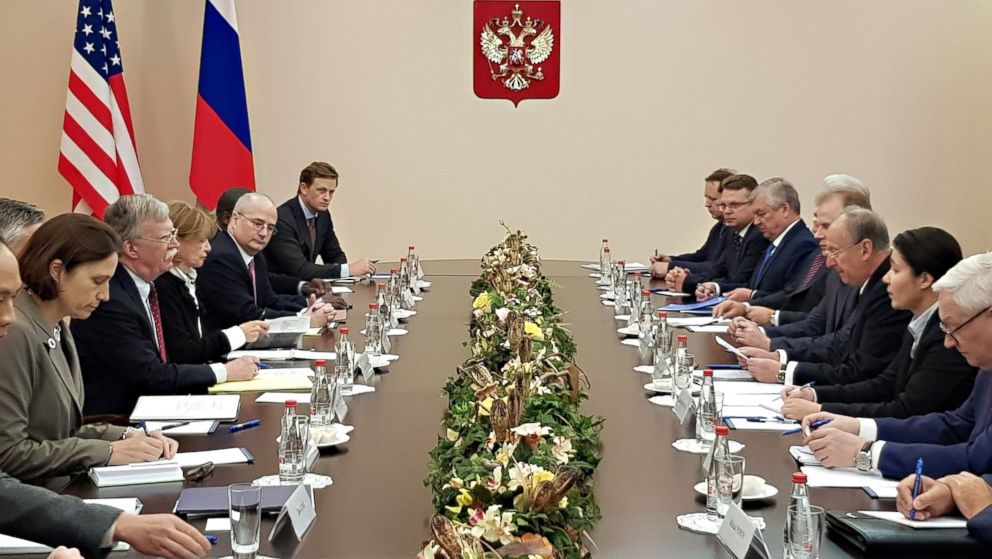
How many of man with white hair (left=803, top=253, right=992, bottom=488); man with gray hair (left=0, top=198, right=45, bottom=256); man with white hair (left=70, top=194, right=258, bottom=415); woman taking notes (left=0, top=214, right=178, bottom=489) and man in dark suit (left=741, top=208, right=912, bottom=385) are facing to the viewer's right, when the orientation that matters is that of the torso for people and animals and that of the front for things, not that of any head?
3

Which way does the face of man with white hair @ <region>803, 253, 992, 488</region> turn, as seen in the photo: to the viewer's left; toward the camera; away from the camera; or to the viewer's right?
to the viewer's left

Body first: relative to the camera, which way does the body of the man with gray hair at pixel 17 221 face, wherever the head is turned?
to the viewer's right

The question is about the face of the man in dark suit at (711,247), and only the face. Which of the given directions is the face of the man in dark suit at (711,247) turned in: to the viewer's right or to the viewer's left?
to the viewer's left

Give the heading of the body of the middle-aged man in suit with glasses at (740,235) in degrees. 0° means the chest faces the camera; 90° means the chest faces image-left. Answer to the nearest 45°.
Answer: approximately 45°

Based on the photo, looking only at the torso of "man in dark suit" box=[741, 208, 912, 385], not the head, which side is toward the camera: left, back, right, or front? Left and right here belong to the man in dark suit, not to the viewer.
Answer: left

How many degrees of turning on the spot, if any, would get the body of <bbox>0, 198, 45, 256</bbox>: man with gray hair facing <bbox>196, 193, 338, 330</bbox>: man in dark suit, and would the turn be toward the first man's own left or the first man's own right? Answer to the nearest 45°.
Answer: approximately 45° to the first man's own left

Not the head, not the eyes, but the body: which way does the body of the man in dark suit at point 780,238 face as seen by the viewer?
to the viewer's left

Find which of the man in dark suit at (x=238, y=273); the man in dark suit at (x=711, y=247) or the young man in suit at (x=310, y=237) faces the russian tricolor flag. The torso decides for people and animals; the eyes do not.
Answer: the man in dark suit at (x=711, y=247)

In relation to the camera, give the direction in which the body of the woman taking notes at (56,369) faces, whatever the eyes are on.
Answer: to the viewer's right

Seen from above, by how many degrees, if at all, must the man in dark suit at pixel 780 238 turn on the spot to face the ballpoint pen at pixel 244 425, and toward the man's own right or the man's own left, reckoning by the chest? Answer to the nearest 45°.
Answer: approximately 45° to the man's own left

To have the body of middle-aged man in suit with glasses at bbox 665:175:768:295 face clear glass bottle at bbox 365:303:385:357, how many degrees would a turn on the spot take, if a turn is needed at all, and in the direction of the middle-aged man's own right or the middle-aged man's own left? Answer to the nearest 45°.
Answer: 0° — they already face it

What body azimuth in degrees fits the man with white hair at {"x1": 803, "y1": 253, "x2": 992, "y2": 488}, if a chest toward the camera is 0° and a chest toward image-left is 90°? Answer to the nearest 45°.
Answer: approximately 90°

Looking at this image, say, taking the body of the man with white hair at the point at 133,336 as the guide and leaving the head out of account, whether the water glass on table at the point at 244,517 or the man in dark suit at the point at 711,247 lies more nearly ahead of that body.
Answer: the man in dark suit

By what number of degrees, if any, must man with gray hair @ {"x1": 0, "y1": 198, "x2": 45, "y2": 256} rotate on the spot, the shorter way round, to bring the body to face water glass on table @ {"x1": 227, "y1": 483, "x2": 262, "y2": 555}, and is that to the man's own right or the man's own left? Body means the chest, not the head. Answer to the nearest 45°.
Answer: approximately 90° to the man's own right

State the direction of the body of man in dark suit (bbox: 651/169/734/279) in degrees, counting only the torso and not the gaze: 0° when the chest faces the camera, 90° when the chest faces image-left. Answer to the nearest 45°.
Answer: approximately 90°

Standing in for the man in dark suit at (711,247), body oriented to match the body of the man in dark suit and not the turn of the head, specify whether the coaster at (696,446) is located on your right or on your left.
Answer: on your left
